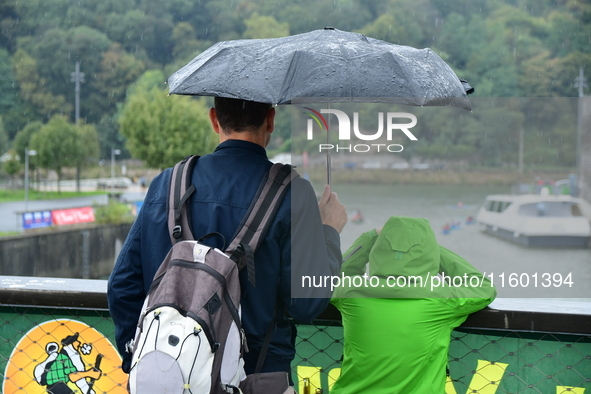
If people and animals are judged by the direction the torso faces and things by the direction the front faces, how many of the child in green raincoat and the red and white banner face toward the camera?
1

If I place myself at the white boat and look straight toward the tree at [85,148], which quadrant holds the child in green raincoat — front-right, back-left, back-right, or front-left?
back-left

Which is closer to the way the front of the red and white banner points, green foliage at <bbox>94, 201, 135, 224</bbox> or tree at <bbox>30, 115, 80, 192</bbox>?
the green foliage

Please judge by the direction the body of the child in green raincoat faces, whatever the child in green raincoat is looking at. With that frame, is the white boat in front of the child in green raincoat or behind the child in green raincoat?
in front

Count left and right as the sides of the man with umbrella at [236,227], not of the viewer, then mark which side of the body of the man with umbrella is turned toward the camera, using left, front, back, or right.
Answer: back

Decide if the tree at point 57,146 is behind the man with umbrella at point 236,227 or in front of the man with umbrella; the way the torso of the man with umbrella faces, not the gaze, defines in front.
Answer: in front

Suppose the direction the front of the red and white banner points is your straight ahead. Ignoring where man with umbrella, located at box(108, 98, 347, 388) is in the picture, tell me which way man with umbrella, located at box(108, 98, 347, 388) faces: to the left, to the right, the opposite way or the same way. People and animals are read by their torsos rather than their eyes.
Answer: the opposite way

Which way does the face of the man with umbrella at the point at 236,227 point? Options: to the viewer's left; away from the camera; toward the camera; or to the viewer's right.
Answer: away from the camera

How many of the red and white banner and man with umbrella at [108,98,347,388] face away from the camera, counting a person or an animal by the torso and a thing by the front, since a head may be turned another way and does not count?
1

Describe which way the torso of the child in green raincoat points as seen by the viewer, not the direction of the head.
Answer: away from the camera
